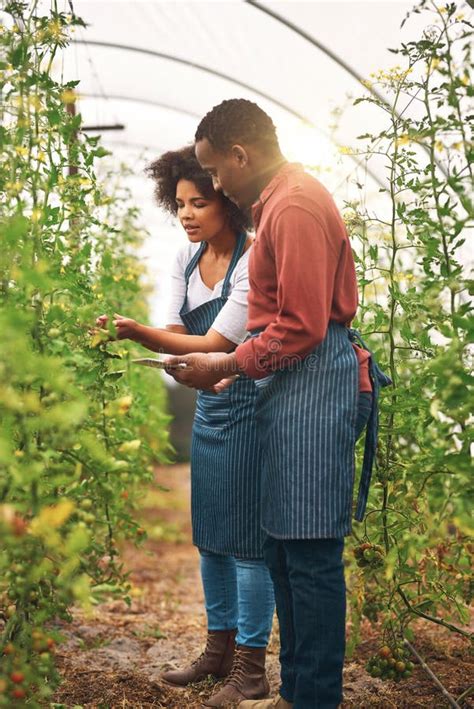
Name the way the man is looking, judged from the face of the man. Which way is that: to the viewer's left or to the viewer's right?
to the viewer's left

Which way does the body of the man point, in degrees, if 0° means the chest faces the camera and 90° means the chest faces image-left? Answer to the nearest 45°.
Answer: approximately 90°

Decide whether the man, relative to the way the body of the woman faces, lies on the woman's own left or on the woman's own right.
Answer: on the woman's own left

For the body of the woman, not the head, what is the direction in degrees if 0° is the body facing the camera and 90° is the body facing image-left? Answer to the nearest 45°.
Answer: approximately 45°
